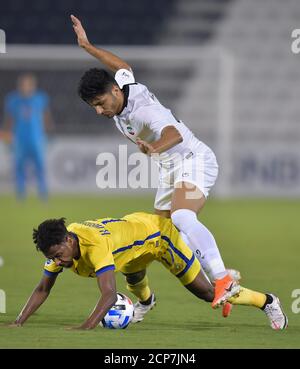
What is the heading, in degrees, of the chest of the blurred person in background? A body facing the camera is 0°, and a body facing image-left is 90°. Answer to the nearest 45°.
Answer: approximately 0°

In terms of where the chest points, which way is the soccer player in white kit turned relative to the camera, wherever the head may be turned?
to the viewer's left

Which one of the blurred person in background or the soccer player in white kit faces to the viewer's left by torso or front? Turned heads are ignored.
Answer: the soccer player in white kit

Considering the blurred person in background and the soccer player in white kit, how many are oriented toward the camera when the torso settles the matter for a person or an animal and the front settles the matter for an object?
1

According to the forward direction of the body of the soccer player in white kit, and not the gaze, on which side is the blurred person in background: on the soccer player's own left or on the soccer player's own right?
on the soccer player's own right

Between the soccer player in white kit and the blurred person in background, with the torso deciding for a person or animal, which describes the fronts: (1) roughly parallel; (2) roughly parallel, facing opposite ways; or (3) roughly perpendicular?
roughly perpendicular
